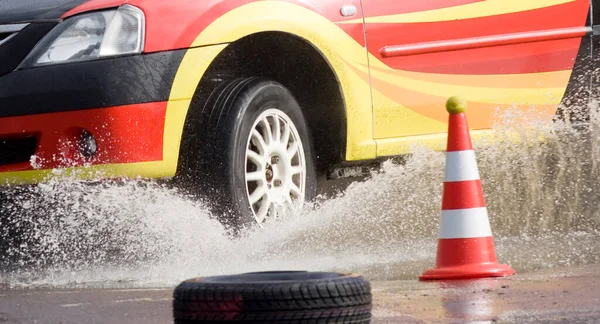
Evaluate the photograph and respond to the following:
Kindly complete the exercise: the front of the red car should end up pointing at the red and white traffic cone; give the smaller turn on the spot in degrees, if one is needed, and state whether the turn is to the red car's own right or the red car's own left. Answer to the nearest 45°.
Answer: approximately 90° to the red car's own left

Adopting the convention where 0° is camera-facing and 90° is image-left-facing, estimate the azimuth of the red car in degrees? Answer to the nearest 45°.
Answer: approximately 45°

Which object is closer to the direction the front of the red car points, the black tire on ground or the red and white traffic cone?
the black tire on ground

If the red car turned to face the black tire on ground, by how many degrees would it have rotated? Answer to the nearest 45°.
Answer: approximately 45° to its left
